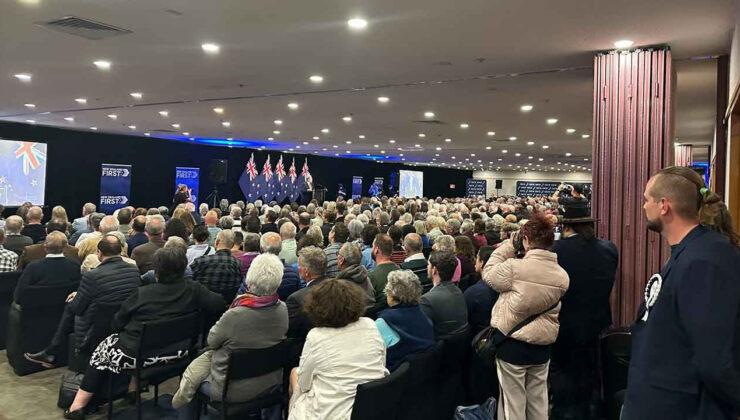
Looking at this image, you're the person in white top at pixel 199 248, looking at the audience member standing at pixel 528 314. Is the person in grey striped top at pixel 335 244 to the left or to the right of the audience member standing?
left

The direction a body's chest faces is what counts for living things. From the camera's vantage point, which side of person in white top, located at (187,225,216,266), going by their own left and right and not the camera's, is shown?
back

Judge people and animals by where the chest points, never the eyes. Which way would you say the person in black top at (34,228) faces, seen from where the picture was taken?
facing away from the viewer

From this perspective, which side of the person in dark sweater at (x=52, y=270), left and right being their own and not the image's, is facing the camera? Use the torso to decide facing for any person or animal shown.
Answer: back

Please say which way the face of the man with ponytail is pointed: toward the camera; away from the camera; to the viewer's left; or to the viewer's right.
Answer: to the viewer's left

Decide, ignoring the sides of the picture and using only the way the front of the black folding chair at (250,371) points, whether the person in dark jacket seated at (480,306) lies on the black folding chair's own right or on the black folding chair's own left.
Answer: on the black folding chair's own right

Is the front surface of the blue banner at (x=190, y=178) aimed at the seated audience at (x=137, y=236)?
yes

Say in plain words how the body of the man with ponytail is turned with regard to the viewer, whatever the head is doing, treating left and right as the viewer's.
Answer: facing to the left of the viewer

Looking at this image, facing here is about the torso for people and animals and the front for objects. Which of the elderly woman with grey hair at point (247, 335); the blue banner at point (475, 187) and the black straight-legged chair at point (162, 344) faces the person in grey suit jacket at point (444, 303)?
the blue banner

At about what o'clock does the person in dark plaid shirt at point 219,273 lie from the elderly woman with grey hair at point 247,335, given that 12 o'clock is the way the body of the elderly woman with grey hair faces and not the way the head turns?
The person in dark plaid shirt is roughly at 1 o'clock from the elderly woman with grey hair.

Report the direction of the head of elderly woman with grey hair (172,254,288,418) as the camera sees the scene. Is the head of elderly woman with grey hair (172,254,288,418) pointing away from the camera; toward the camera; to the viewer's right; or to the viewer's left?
away from the camera

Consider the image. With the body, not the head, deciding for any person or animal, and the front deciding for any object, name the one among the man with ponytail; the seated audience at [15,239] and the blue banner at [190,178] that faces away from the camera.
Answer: the seated audience
